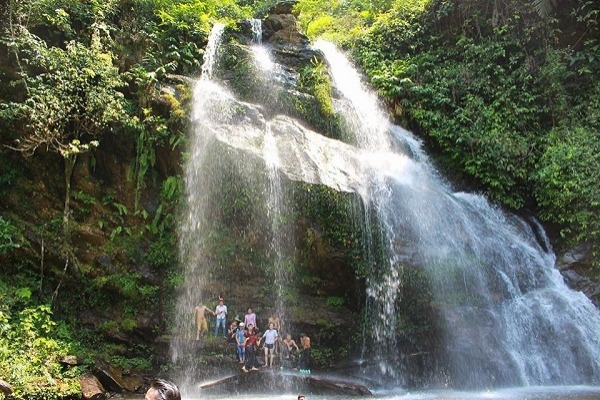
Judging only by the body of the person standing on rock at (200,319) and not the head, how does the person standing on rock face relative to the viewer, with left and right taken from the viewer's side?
facing the viewer

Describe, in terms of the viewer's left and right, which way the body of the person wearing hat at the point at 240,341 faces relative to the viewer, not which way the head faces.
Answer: facing the viewer and to the right of the viewer

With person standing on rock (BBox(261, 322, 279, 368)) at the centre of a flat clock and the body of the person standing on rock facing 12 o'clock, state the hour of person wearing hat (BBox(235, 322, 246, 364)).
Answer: The person wearing hat is roughly at 3 o'clock from the person standing on rock.

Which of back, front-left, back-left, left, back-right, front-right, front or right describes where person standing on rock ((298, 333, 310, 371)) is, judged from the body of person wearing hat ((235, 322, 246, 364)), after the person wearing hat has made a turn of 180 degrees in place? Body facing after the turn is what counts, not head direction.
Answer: back-right

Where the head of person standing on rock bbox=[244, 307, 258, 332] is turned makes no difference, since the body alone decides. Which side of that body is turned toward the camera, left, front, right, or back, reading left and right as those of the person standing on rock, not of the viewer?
front

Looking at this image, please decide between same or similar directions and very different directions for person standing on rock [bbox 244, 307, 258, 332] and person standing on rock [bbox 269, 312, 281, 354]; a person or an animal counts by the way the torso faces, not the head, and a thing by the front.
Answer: same or similar directions

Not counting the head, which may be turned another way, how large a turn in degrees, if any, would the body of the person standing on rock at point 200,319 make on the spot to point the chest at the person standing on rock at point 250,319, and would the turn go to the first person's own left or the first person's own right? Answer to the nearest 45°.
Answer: approximately 90° to the first person's own left
